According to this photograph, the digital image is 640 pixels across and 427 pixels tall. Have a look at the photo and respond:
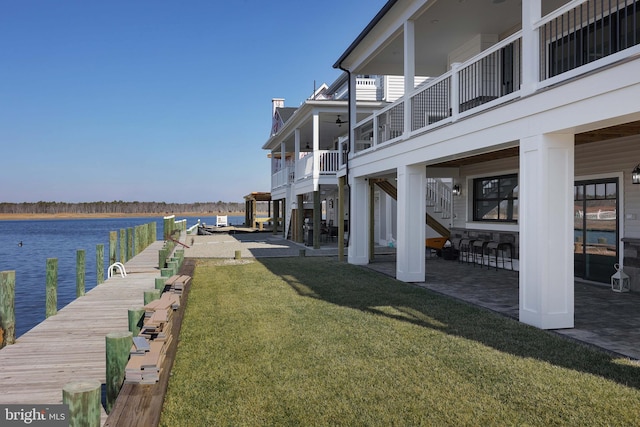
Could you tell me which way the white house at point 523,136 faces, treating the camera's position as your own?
facing the viewer and to the left of the viewer

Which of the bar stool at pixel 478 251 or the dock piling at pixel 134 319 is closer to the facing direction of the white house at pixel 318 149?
the dock piling

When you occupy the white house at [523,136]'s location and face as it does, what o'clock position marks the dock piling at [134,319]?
The dock piling is roughly at 12 o'clock from the white house.

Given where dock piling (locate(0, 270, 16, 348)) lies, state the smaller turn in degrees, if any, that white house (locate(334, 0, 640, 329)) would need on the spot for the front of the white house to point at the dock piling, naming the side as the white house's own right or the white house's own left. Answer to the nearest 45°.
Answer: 0° — it already faces it

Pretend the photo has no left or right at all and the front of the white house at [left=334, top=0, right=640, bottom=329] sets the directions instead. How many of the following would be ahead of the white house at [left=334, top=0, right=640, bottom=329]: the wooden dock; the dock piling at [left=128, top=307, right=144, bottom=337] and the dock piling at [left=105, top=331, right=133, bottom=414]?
3

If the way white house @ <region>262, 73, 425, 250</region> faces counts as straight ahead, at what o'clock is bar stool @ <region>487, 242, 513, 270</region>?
The bar stool is roughly at 8 o'clock from the white house.

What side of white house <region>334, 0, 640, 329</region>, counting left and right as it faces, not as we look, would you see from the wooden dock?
front

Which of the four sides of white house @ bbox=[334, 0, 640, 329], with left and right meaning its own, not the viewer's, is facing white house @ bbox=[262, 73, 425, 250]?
right

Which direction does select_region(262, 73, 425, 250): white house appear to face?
to the viewer's left

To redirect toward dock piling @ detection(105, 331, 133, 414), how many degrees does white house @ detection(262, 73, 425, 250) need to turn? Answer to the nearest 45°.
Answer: approximately 90° to its left

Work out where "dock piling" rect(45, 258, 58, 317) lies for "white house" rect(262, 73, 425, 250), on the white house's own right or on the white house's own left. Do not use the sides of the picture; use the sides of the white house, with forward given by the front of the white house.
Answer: on the white house's own left

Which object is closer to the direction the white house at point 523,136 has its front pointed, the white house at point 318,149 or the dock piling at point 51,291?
the dock piling

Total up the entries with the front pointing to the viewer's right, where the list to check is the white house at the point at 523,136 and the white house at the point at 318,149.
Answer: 0

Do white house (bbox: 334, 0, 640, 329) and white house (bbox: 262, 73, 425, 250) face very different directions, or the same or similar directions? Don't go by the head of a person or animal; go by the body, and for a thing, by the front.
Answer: same or similar directions

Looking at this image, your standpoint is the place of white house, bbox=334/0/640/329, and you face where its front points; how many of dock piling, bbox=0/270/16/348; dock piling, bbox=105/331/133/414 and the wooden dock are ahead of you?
3

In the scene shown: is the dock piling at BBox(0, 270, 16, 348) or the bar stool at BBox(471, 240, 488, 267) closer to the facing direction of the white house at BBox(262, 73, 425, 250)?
the dock piling
